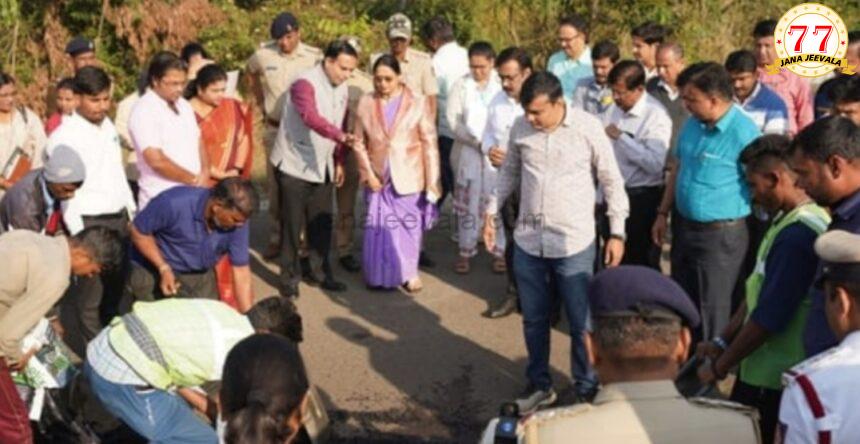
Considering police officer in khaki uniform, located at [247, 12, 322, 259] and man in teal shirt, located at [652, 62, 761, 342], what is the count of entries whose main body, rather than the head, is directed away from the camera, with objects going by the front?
0

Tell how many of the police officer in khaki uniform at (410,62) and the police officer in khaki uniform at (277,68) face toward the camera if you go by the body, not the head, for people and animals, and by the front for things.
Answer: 2

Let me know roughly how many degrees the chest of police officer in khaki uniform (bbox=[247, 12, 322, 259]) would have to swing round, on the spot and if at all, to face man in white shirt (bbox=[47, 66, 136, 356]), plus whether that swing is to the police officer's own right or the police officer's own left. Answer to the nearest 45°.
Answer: approximately 45° to the police officer's own right

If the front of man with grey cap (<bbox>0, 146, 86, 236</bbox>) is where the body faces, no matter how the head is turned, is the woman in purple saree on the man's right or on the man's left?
on the man's left

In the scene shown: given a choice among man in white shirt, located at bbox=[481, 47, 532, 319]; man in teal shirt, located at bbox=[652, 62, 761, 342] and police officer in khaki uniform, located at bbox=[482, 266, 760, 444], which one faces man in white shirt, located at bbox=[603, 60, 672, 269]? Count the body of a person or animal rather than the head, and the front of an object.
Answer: the police officer in khaki uniform

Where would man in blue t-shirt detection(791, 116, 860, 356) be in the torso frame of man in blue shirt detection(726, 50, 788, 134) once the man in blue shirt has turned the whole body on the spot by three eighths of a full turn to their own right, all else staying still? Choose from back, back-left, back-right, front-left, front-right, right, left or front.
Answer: back

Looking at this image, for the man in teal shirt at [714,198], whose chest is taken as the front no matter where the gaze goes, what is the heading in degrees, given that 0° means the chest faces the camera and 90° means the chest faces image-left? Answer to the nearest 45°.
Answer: approximately 45°

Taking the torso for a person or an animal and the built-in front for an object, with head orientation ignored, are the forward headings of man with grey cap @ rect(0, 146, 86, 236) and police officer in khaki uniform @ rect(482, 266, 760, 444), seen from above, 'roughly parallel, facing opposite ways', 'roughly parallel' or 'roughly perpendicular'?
roughly perpendicular

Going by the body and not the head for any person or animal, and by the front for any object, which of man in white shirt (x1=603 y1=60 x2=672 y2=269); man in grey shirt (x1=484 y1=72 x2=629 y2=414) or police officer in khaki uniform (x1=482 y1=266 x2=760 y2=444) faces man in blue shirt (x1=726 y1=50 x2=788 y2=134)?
the police officer in khaki uniform

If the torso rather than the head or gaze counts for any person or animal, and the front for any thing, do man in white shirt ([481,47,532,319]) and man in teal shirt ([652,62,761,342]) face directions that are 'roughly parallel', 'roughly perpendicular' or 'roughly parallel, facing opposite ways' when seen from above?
roughly parallel

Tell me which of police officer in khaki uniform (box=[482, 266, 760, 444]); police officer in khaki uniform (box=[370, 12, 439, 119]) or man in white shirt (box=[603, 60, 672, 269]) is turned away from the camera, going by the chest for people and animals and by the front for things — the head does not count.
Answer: police officer in khaki uniform (box=[482, 266, 760, 444])

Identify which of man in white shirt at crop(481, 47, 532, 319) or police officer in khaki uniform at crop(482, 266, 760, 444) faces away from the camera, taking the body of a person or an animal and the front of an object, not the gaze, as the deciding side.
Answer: the police officer in khaki uniform

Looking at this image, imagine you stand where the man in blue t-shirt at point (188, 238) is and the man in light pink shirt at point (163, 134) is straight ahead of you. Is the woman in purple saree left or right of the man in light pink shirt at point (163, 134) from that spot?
right

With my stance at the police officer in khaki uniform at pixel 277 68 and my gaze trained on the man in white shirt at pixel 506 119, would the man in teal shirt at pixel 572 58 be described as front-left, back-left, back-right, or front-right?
front-left

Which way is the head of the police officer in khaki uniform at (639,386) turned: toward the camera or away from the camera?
away from the camera

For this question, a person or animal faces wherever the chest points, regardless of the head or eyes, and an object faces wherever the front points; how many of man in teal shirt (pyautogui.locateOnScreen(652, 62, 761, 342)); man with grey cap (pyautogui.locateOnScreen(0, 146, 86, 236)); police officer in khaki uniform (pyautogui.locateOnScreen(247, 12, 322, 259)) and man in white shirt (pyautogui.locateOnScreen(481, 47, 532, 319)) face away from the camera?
0
